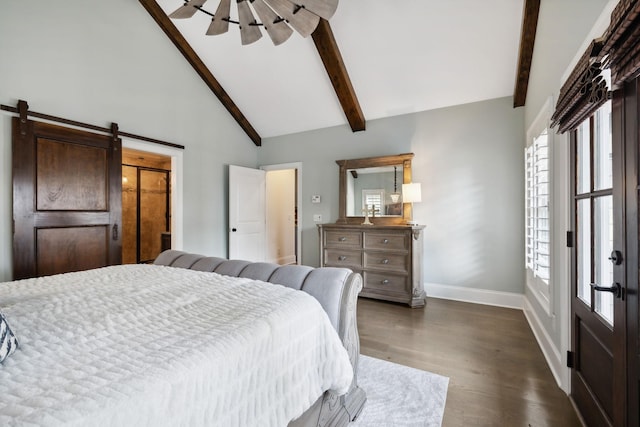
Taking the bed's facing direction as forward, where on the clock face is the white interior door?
The white interior door is roughly at 11 o'clock from the bed.

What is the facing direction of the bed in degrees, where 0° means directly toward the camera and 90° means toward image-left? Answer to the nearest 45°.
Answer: approximately 225°

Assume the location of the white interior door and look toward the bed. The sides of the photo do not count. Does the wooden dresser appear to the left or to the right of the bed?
left

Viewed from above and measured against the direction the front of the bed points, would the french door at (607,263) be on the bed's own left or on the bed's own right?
on the bed's own right

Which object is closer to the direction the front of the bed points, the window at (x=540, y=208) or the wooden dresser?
the wooden dresser

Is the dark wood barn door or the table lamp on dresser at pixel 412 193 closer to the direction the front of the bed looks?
the table lamp on dresser

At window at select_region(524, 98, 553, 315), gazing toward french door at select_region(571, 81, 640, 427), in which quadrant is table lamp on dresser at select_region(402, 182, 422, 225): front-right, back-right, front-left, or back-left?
back-right
